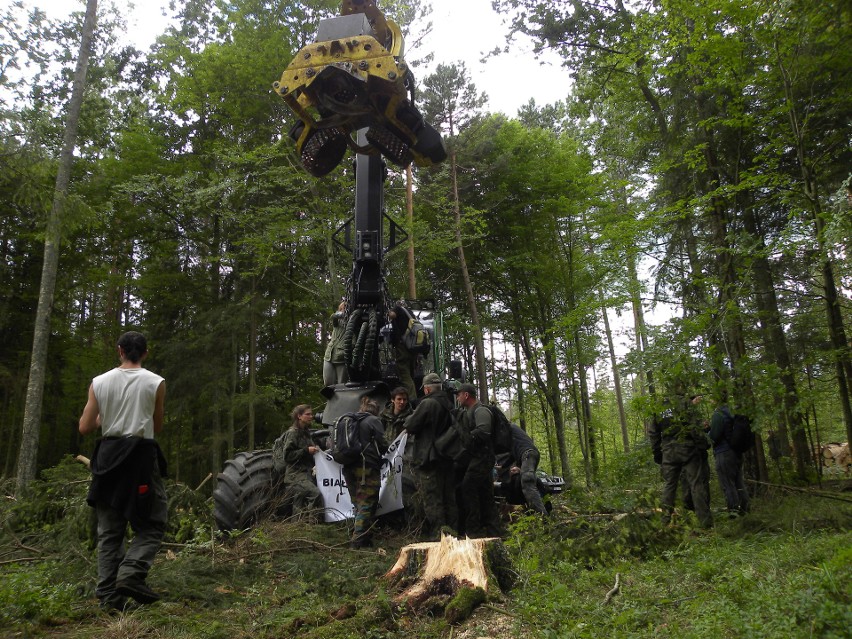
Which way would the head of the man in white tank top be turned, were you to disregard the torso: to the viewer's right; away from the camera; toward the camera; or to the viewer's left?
away from the camera

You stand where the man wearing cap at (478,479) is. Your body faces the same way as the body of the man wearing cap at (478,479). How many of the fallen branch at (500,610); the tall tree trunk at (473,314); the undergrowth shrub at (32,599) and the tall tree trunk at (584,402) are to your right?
2

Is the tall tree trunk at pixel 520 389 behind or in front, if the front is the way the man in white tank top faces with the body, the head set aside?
in front

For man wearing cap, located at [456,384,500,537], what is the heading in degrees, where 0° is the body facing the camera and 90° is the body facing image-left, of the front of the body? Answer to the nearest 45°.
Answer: approximately 90°

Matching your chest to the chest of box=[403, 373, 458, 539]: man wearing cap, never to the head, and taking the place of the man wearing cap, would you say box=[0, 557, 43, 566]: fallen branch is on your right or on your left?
on your left

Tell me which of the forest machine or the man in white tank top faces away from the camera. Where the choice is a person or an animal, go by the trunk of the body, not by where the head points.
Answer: the man in white tank top

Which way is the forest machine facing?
toward the camera

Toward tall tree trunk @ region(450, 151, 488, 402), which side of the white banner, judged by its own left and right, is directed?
back

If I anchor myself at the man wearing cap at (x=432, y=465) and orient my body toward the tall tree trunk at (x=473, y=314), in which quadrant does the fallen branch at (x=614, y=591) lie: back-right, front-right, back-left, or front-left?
back-right

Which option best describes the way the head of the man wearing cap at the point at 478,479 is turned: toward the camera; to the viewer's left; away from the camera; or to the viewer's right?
to the viewer's left

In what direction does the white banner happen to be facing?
toward the camera

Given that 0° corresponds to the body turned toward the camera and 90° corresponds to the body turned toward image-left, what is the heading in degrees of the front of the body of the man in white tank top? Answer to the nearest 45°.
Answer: approximately 180°

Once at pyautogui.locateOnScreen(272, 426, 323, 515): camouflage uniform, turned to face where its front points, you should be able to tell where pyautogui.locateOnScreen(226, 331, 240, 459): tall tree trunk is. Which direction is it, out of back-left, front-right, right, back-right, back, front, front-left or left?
left

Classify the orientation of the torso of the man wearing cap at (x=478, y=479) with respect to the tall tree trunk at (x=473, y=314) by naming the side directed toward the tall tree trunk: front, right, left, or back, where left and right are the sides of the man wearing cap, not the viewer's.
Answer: right

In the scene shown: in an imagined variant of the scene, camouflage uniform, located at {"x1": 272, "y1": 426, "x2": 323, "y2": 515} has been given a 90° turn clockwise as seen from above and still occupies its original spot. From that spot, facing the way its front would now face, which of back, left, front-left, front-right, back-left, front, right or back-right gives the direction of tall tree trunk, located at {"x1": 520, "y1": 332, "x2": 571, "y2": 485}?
back-left
